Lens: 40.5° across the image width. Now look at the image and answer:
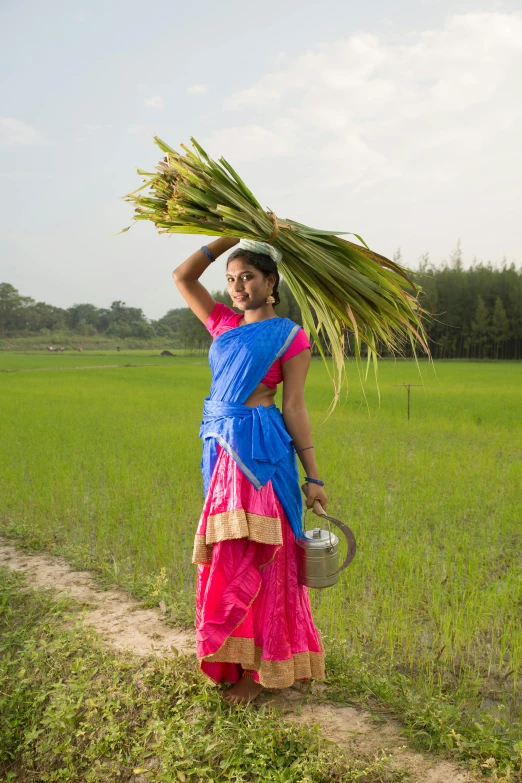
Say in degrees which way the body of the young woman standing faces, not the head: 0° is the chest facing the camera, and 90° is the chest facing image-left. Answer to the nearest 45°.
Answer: approximately 45°
